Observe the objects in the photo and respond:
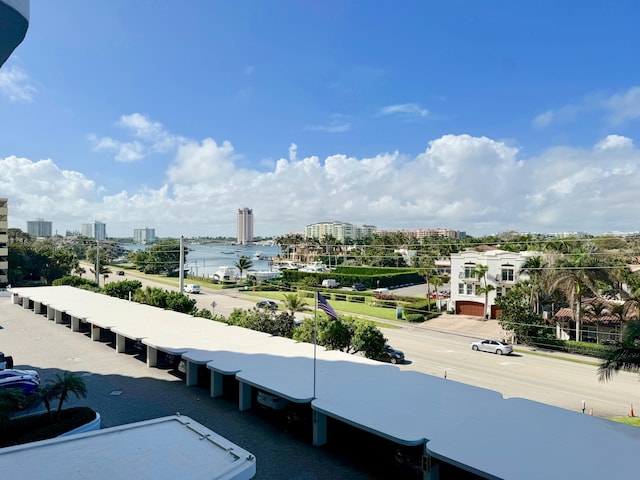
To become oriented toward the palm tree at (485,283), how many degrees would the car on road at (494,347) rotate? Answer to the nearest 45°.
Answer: approximately 45° to its right

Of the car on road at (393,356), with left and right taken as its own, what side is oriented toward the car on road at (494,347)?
left

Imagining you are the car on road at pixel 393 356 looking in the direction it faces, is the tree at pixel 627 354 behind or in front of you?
in front

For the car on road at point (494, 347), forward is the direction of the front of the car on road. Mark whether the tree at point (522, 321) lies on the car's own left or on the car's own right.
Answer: on the car's own right

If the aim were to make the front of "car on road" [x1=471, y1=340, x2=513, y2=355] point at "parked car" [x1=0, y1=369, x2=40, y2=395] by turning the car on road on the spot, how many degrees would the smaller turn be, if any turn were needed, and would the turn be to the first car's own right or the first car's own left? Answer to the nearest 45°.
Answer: approximately 90° to the first car's own left

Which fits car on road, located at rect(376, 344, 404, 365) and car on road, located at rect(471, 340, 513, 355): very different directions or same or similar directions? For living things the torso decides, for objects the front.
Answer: very different directions

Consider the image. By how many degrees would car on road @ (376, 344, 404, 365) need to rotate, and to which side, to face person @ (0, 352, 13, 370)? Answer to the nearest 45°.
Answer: approximately 90° to its right

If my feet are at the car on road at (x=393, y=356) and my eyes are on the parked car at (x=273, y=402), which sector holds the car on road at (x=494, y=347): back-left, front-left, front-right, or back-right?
back-left

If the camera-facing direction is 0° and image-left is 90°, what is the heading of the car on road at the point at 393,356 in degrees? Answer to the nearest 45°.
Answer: approximately 315°

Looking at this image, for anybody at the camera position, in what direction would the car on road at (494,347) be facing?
facing away from the viewer and to the left of the viewer
